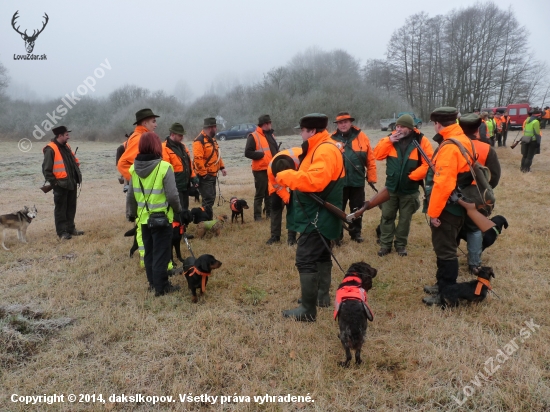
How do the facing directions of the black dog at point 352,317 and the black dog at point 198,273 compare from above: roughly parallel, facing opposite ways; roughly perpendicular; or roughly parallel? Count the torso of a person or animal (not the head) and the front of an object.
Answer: roughly perpendicular

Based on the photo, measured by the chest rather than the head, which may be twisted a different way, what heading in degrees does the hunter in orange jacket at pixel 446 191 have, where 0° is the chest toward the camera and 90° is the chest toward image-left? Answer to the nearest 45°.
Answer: approximately 90°

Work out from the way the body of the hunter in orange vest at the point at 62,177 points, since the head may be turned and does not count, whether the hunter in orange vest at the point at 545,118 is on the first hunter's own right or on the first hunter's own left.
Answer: on the first hunter's own left

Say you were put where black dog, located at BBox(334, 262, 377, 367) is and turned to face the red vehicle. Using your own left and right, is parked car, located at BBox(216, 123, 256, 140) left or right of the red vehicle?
left

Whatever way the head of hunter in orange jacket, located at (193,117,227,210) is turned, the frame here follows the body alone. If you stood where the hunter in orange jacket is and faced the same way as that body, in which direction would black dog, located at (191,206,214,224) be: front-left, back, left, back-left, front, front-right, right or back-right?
front-right

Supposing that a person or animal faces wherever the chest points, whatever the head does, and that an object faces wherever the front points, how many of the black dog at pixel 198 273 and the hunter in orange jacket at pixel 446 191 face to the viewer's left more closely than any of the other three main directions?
1

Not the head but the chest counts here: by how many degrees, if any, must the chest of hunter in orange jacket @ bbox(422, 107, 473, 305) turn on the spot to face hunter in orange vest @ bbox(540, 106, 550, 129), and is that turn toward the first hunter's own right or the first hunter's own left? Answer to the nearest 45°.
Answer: approximately 90° to the first hunter's own right
